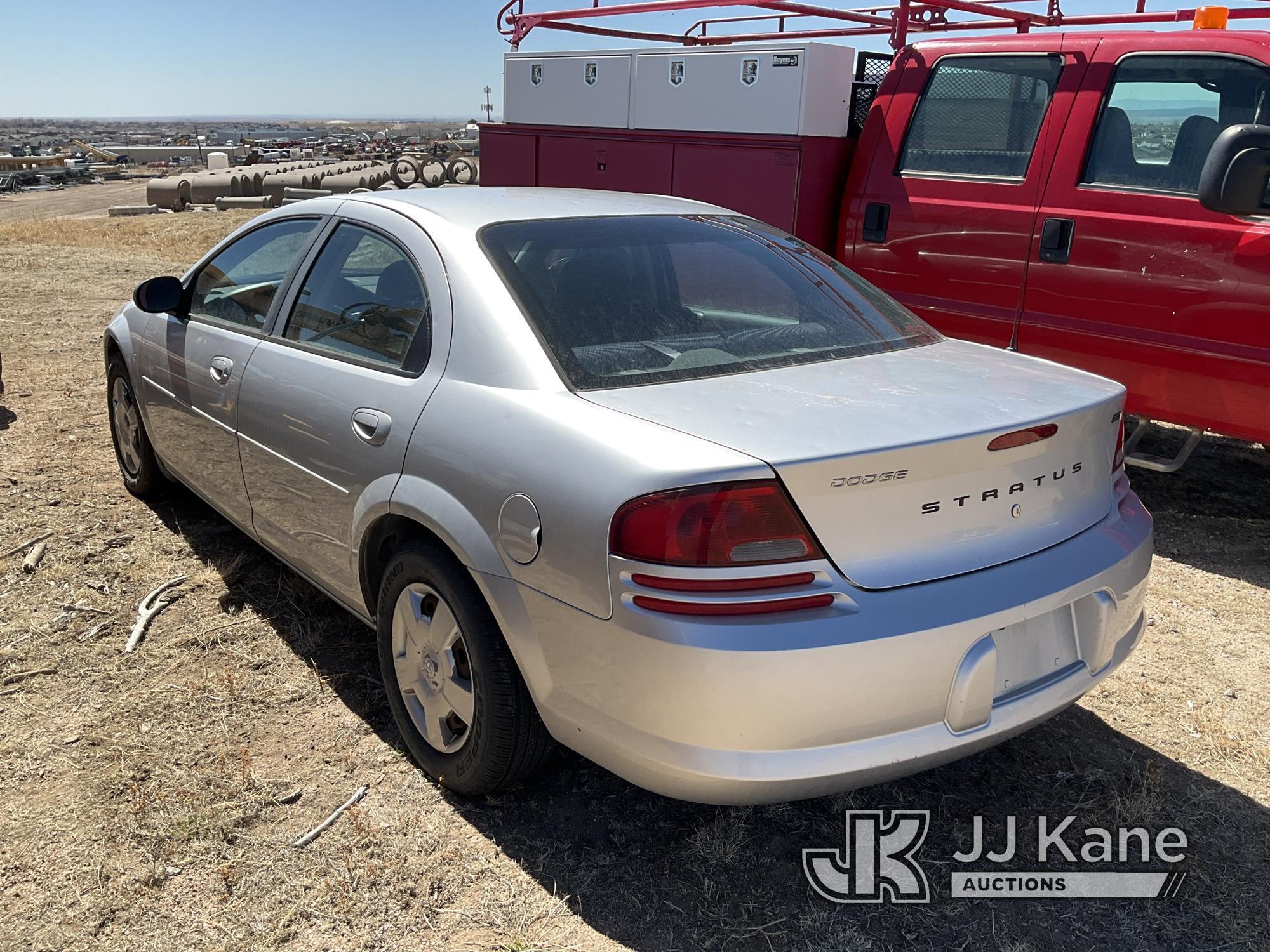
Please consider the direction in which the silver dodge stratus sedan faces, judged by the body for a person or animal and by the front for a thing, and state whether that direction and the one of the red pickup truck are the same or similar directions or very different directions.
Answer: very different directions

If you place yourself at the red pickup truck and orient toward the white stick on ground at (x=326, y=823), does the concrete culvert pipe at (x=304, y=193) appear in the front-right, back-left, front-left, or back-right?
back-right

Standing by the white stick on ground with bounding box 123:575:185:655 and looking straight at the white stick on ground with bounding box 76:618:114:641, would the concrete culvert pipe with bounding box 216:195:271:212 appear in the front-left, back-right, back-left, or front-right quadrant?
back-right

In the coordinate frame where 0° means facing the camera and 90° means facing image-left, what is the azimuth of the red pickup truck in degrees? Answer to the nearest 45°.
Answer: approximately 315°

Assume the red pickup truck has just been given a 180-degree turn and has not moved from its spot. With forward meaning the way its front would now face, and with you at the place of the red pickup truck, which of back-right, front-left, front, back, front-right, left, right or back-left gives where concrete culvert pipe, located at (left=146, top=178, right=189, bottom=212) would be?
front

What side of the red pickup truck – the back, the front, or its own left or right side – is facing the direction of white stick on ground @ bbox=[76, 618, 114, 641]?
right

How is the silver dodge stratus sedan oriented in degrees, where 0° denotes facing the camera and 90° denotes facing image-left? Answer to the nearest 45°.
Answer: approximately 135°
